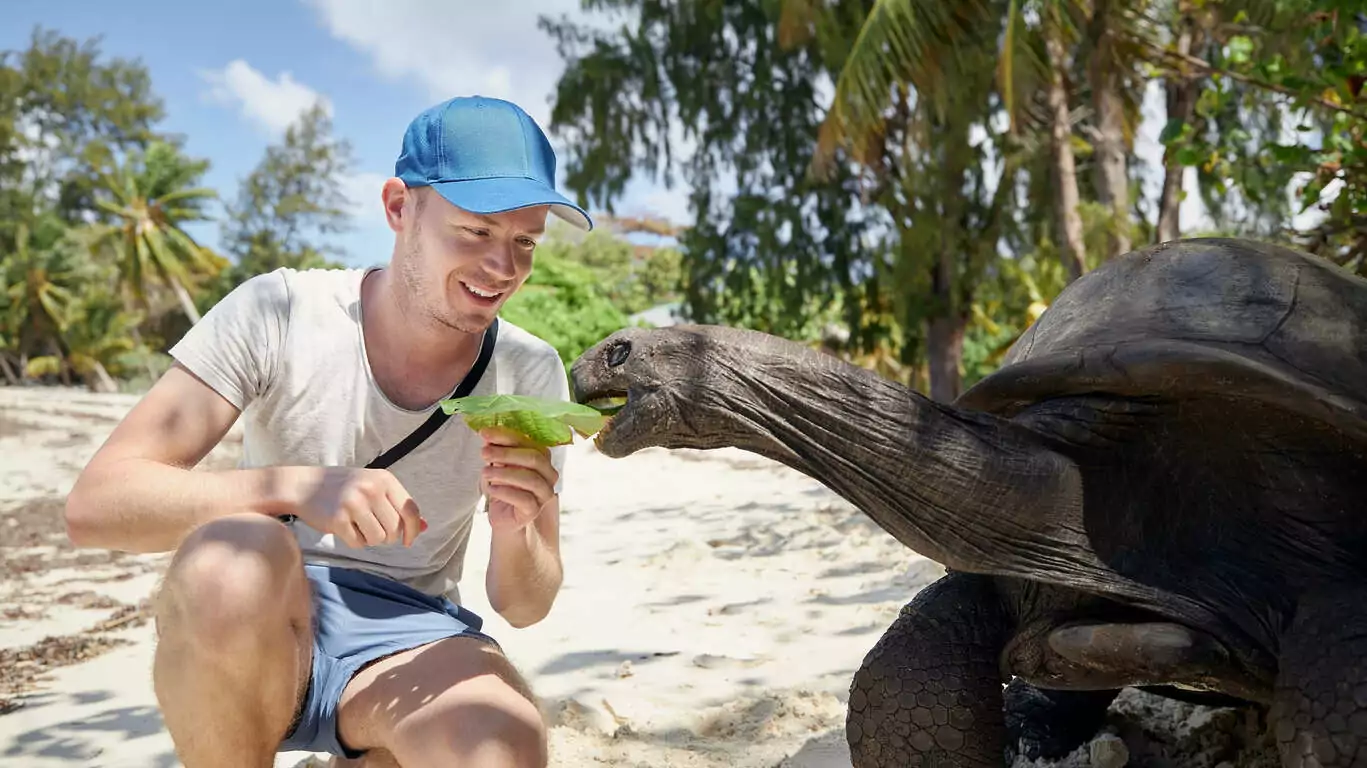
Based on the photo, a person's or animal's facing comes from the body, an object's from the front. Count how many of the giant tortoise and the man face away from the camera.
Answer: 0

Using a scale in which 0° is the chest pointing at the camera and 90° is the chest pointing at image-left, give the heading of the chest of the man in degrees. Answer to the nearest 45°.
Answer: approximately 315°

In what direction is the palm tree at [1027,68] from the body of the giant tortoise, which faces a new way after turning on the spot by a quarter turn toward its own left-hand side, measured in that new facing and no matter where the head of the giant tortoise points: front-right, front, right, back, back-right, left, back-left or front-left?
back-left

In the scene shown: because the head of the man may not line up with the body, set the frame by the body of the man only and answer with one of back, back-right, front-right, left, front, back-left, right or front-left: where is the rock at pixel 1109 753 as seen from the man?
front-left

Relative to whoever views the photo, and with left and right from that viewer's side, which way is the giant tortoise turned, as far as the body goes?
facing the viewer and to the left of the viewer

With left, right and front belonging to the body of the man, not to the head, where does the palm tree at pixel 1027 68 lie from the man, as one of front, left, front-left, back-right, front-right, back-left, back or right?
left

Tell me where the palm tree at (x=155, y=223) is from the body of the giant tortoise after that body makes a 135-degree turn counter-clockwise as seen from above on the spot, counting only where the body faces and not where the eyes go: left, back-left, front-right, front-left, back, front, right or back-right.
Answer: back-left
